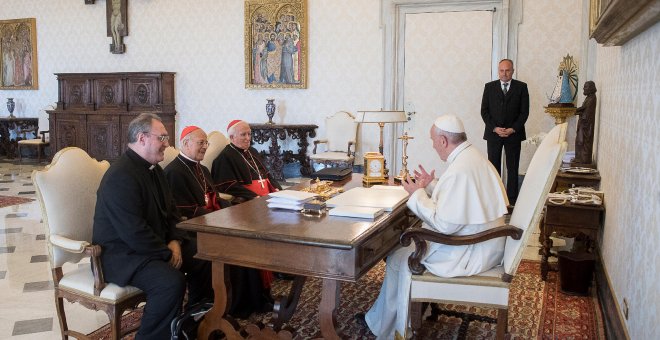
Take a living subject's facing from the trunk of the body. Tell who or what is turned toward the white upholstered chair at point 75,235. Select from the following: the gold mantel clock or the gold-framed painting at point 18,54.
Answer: the gold-framed painting

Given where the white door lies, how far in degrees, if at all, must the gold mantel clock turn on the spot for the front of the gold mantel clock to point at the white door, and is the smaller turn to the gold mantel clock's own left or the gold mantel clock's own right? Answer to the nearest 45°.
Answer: approximately 135° to the gold mantel clock's own left

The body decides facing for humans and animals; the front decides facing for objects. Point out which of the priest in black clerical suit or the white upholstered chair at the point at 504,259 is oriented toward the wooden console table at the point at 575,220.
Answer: the priest in black clerical suit

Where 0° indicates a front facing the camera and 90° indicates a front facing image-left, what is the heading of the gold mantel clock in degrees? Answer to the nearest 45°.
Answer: approximately 315°

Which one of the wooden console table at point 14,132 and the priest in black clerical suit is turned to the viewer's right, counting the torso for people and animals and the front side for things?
the priest in black clerical suit

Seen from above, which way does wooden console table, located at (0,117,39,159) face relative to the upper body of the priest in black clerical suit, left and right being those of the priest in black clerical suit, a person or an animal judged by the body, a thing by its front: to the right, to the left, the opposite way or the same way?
to the right

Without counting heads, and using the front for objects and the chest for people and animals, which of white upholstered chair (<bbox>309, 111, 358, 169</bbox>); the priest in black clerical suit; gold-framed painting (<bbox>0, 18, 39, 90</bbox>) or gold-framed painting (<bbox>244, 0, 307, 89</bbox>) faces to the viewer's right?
the priest in black clerical suit

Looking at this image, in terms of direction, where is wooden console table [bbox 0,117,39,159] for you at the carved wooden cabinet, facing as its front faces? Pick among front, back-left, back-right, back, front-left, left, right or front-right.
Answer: back-right
